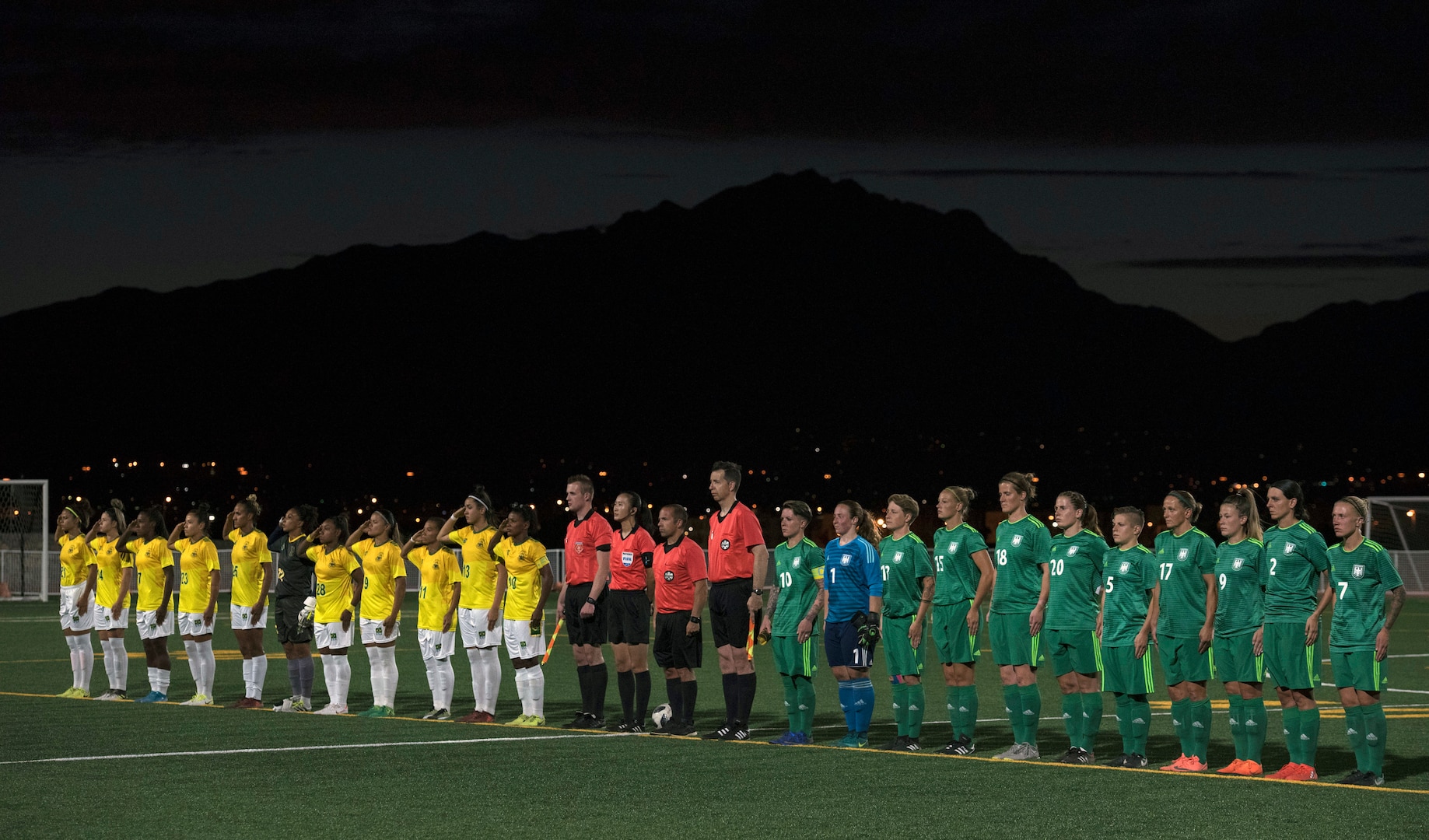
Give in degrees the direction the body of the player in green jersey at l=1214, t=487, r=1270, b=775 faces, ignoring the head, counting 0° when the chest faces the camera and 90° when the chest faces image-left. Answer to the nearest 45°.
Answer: approximately 45°

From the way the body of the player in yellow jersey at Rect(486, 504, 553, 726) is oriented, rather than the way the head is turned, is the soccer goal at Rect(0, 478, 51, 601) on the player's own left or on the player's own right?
on the player's own right

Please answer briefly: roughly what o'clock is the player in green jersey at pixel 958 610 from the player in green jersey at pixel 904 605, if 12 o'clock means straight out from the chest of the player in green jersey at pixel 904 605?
the player in green jersey at pixel 958 610 is roughly at 9 o'clock from the player in green jersey at pixel 904 605.

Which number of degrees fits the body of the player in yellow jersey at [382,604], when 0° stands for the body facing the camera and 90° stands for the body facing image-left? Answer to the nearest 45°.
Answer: approximately 45°

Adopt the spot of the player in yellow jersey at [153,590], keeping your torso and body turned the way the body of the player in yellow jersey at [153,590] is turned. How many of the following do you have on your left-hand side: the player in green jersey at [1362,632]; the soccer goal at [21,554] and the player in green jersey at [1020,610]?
2

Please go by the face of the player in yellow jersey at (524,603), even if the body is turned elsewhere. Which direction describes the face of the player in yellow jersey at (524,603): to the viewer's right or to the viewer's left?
to the viewer's left

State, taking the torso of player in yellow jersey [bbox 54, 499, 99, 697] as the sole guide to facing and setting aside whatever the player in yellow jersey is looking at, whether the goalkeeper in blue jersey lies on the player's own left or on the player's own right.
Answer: on the player's own left

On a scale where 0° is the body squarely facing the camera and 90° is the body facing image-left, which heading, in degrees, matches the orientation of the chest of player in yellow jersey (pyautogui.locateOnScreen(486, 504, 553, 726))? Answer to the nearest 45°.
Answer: approximately 45°

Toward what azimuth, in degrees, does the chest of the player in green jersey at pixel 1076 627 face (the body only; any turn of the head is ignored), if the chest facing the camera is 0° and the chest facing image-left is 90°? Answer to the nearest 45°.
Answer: approximately 45°

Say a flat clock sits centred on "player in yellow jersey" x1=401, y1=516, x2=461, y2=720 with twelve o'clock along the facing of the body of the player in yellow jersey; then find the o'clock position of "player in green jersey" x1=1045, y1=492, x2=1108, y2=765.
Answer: The player in green jersey is roughly at 9 o'clock from the player in yellow jersey.
